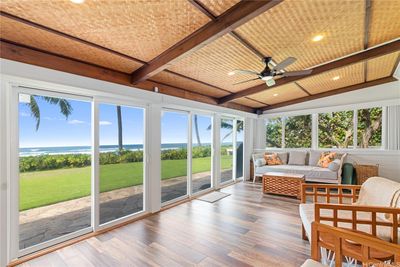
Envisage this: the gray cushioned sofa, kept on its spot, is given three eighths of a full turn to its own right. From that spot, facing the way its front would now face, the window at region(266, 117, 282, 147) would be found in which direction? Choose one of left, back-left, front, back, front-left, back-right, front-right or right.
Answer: front

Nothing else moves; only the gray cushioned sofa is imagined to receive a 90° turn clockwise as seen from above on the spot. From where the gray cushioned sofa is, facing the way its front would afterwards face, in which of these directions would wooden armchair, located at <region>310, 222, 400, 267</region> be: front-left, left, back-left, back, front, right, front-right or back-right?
left

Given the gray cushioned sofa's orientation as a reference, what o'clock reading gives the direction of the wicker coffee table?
The wicker coffee table is roughly at 1 o'clock from the gray cushioned sofa.

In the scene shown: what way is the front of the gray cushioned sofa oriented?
toward the camera

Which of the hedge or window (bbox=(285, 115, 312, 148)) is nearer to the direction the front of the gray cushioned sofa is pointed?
the hedge

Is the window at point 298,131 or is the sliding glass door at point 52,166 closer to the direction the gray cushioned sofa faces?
the sliding glass door

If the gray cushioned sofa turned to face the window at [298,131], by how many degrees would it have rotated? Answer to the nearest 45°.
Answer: approximately 180°

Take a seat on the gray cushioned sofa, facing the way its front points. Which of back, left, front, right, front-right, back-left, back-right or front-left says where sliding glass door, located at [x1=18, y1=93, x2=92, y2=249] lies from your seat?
front-right

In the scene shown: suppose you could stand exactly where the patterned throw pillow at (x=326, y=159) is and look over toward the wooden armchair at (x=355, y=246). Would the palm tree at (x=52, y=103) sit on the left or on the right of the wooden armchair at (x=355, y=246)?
right

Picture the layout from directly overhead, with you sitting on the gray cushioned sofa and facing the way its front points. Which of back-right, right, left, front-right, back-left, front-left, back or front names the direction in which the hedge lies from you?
front-right
